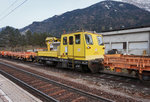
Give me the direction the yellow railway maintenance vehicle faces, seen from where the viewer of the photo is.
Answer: facing the viewer and to the right of the viewer

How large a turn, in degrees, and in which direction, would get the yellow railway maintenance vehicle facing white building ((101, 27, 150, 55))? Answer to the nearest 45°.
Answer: approximately 90° to its left
